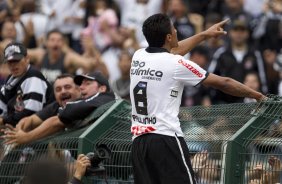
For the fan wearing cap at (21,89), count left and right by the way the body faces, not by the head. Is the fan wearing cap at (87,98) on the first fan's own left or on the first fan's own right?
on the first fan's own left

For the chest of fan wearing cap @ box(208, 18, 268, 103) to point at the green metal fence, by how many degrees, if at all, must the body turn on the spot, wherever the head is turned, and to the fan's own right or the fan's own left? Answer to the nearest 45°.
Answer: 0° — they already face it

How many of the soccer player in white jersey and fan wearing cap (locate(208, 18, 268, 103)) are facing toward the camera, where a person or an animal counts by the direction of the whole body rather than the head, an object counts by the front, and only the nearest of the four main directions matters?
1

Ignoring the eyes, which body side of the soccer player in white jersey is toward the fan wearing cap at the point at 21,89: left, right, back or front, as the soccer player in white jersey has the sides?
left

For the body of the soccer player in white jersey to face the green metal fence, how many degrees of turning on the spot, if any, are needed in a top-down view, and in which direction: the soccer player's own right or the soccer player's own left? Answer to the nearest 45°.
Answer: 0° — they already face it

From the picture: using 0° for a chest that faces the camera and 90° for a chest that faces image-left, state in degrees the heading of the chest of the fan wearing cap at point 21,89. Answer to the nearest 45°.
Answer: approximately 45°

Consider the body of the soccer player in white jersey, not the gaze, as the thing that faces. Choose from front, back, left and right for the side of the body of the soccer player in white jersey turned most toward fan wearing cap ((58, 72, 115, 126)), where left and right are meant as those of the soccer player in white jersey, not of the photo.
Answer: left

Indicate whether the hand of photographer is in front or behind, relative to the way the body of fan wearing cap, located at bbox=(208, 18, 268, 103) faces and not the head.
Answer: in front
